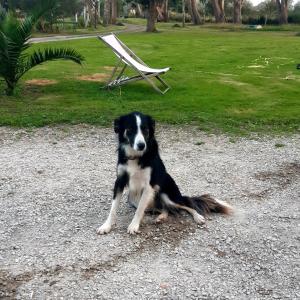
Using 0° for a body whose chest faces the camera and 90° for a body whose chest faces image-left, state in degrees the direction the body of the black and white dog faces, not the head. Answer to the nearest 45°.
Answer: approximately 45°

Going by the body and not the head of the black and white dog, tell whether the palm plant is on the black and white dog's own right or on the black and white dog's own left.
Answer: on the black and white dog's own right

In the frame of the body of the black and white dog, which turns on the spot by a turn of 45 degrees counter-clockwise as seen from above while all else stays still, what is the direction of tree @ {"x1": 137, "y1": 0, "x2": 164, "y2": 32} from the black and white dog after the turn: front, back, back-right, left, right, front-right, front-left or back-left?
back
